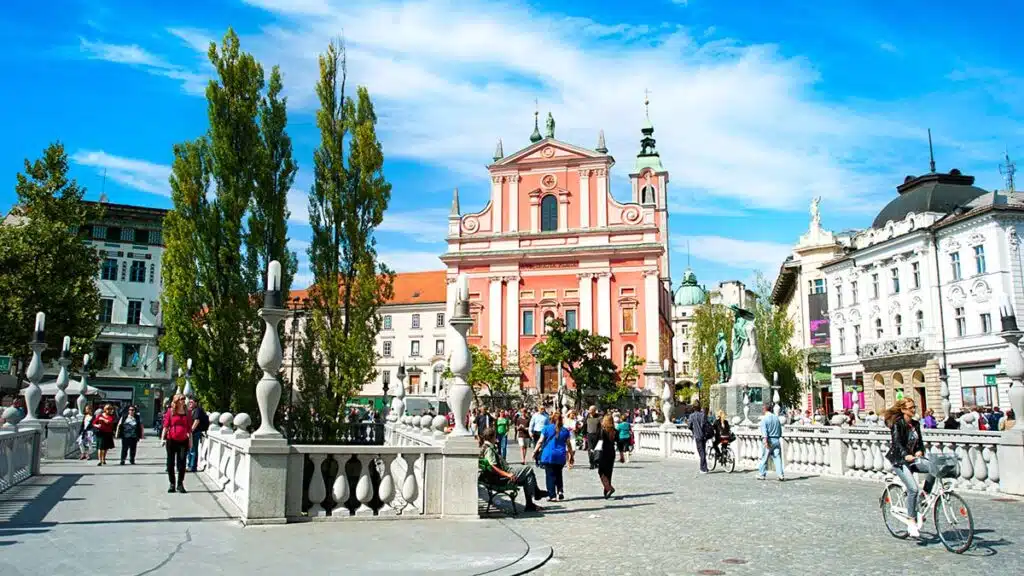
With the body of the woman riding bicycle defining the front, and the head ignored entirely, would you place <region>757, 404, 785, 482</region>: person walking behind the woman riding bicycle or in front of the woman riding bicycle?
behind

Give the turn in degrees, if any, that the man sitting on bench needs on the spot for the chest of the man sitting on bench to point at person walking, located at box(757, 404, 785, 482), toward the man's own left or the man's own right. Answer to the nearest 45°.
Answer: approximately 45° to the man's own left

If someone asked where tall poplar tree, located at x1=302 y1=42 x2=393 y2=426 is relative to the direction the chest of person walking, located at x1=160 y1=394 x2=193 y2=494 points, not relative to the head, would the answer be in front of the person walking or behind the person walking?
behind

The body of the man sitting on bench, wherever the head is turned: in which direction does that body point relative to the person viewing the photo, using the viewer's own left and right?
facing to the right of the viewer

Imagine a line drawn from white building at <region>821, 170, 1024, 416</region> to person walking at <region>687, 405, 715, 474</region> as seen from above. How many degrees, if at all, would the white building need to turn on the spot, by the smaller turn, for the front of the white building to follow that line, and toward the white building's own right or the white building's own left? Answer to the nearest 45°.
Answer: approximately 45° to the white building's own left

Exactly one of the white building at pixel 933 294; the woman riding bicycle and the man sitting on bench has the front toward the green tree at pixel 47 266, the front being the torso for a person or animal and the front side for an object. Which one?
the white building

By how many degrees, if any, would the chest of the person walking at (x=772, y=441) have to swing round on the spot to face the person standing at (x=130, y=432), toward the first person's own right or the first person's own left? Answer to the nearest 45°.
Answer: approximately 90° to the first person's own left

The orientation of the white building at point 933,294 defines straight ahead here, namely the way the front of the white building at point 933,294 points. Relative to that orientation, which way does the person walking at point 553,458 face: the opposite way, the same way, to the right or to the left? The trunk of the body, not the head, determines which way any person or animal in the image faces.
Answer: to the right

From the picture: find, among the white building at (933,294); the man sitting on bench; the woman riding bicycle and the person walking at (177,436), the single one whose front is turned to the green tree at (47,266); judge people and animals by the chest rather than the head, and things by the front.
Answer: the white building

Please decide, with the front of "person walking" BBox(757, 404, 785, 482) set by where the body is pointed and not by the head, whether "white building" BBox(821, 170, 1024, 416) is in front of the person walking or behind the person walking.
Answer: in front

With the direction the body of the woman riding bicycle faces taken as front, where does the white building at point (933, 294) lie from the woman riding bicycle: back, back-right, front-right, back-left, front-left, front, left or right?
back-left

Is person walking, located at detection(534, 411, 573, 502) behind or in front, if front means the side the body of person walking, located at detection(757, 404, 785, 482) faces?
behind

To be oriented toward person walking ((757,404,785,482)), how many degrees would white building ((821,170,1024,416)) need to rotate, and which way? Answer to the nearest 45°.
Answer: approximately 45° to its left
